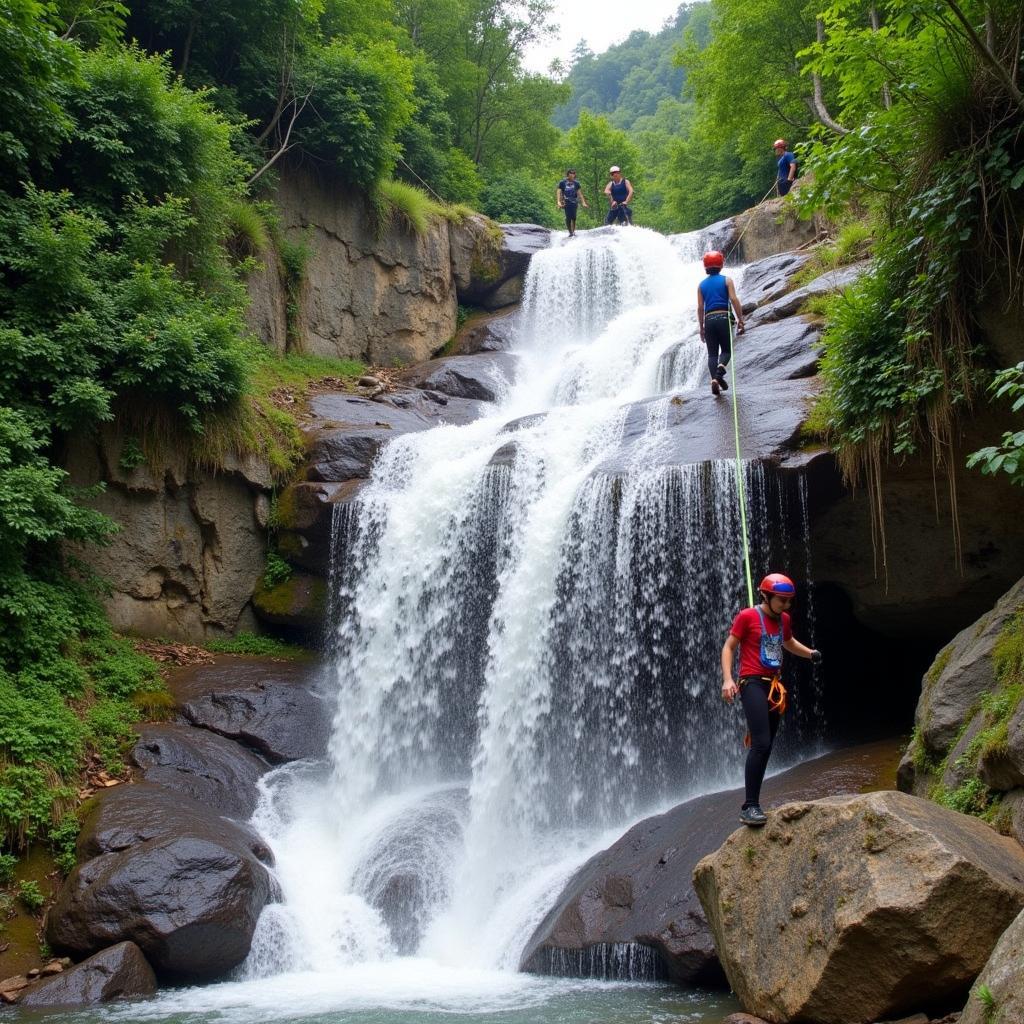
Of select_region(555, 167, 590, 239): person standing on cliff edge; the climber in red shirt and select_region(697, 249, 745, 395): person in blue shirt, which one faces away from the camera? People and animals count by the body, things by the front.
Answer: the person in blue shirt

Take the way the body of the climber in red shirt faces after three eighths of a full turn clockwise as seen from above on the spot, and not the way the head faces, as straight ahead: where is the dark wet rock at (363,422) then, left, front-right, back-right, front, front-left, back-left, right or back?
front-right

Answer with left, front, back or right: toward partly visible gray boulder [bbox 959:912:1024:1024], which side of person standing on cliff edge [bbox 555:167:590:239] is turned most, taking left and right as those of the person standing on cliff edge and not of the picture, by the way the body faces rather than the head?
front

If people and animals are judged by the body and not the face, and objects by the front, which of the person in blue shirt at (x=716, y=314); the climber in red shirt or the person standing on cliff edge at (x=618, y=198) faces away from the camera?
the person in blue shirt

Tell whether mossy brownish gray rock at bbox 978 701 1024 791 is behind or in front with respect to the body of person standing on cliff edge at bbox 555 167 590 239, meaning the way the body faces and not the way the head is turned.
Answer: in front

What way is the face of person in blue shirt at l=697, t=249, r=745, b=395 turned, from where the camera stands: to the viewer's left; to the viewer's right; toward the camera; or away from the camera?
away from the camera

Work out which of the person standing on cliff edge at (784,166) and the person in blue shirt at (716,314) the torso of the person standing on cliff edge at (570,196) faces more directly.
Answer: the person in blue shirt

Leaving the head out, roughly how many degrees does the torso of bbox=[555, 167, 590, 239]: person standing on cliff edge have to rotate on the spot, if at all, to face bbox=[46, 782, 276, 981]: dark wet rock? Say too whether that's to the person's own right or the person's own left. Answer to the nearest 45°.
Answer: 0° — they already face it

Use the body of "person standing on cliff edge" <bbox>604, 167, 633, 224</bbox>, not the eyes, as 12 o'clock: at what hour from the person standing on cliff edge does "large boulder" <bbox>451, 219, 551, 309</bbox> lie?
The large boulder is roughly at 2 o'clock from the person standing on cliff edge.

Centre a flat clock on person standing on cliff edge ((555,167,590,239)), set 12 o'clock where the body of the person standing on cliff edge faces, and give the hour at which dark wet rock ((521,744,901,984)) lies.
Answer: The dark wet rock is roughly at 12 o'clock from the person standing on cliff edge.

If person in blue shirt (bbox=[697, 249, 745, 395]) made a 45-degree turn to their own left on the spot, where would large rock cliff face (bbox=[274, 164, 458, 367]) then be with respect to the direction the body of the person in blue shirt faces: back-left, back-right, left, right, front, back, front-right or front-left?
front

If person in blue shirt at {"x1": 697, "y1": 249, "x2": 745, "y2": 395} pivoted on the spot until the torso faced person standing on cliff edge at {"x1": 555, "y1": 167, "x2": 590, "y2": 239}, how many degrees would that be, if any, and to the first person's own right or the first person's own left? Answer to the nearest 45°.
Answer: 0° — they already face them

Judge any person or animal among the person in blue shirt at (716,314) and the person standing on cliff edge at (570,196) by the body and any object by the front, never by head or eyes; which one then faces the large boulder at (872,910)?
the person standing on cliff edge

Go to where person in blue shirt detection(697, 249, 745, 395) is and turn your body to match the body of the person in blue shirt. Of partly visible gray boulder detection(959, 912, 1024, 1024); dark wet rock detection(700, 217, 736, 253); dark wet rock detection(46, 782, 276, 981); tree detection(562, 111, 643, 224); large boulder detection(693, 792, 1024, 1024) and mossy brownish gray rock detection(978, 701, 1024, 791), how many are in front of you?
2

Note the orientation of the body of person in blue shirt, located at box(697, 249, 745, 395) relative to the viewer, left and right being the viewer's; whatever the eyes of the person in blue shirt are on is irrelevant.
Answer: facing away from the viewer

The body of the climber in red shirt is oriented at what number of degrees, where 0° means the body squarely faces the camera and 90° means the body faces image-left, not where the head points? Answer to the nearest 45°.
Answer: approximately 315°

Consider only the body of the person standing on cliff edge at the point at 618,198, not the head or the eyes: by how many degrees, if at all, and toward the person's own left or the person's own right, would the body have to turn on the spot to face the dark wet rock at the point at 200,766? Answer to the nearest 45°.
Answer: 0° — they already face it

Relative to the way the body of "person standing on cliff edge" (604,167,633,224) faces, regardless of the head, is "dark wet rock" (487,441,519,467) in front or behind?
in front

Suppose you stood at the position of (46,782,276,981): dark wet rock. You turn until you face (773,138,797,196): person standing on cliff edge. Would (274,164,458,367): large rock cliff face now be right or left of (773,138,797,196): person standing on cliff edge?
left
